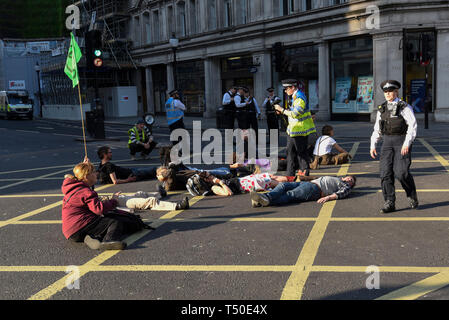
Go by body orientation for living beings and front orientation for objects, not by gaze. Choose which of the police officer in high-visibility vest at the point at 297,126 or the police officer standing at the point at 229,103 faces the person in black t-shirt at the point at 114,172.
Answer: the police officer in high-visibility vest

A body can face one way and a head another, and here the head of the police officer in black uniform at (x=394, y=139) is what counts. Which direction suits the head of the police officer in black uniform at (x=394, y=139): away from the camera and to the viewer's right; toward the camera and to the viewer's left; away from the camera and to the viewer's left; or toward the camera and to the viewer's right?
toward the camera and to the viewer's left

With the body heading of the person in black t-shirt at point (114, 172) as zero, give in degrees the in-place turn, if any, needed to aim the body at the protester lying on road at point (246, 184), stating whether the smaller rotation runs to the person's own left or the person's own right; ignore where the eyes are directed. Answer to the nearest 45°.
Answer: approximately 45° to the person's own right

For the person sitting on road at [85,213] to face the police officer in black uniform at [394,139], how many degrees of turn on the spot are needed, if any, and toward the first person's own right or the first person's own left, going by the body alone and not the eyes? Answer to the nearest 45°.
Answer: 0° — they already face them

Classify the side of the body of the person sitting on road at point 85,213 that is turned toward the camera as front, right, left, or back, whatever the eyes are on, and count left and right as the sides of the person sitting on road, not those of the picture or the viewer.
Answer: right

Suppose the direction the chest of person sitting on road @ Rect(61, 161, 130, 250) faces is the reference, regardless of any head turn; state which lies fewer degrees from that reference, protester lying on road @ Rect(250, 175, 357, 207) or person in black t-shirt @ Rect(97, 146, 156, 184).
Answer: the protester lying on road

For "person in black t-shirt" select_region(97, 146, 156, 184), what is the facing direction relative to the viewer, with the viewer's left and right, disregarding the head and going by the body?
facing to the right of the viewer

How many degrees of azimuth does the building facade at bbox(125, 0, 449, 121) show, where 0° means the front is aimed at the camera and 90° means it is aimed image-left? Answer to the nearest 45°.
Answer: approximately 45°

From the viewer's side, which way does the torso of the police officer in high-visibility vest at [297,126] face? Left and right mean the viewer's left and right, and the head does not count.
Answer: facing to the left of the viewer

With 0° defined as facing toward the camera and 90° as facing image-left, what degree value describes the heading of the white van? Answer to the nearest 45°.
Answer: approximately 315°
